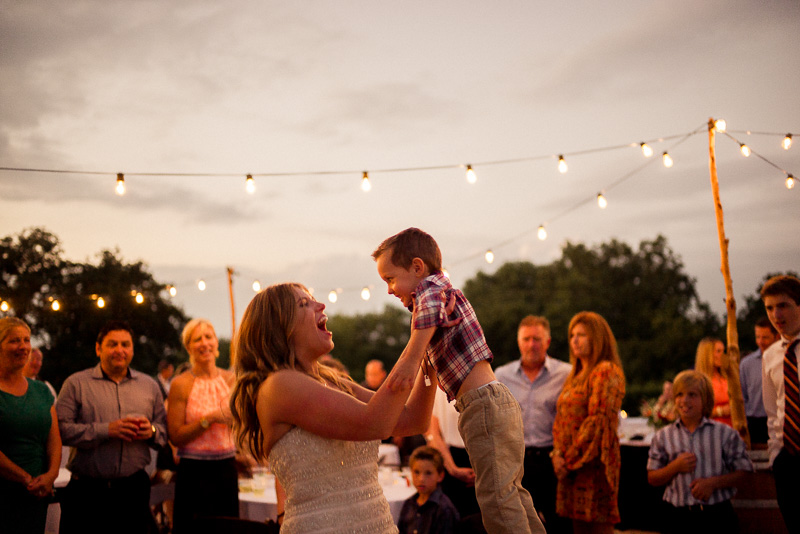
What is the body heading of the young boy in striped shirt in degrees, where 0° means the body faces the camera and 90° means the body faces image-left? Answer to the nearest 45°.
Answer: approximately 0°

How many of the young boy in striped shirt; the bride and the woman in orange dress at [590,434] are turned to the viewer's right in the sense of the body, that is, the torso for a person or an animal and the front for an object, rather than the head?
1

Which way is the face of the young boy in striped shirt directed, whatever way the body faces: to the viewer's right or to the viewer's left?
to the viewer's left

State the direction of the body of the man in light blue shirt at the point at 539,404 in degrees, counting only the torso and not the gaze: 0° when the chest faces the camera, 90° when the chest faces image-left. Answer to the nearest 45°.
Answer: approximately 0°

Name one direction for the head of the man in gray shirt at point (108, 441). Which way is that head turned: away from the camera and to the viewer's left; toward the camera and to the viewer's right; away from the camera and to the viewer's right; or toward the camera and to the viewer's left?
toward the camera and to the viewer's right

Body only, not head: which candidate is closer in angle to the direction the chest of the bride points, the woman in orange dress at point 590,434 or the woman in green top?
the woman in orange dress
